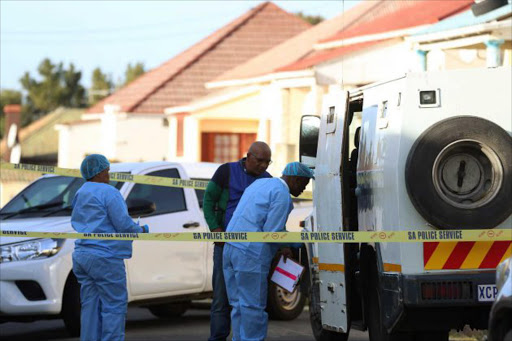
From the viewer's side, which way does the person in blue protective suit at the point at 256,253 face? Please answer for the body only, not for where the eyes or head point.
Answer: to the viewer's right

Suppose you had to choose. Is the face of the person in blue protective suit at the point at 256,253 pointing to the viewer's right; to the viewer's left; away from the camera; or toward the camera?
to the viewer's right

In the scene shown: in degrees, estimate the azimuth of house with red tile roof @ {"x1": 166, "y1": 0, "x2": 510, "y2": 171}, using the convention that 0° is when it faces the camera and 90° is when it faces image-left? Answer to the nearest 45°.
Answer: approximately 45°

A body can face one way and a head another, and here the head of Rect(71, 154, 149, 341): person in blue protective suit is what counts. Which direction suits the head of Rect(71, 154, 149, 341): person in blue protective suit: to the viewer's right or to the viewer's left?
to the viewer's right

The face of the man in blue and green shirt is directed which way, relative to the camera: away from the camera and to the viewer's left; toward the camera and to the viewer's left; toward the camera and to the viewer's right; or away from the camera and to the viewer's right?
toward the camera and to the viewer's right

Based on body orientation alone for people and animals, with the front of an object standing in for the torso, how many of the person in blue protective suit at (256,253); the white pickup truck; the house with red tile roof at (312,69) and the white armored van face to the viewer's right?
1

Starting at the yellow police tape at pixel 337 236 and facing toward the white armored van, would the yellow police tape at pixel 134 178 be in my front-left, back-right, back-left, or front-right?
back-left

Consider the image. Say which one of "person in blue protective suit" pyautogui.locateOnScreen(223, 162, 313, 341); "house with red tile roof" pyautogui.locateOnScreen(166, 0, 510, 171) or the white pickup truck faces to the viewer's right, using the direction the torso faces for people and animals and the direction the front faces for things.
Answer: the person in blue protective suit

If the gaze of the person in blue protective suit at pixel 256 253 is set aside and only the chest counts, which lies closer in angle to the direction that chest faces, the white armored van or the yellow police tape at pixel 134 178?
the white armored van

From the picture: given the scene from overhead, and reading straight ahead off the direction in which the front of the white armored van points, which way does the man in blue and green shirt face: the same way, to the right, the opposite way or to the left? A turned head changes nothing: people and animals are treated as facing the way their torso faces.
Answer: the opposite way

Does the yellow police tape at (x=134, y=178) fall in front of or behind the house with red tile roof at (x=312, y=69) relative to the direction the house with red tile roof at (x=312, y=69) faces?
in front

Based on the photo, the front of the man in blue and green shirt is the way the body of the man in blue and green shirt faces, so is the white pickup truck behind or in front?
behind

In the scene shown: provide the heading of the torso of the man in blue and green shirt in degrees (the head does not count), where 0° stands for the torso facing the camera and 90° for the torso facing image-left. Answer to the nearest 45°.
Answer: approximately 315°
